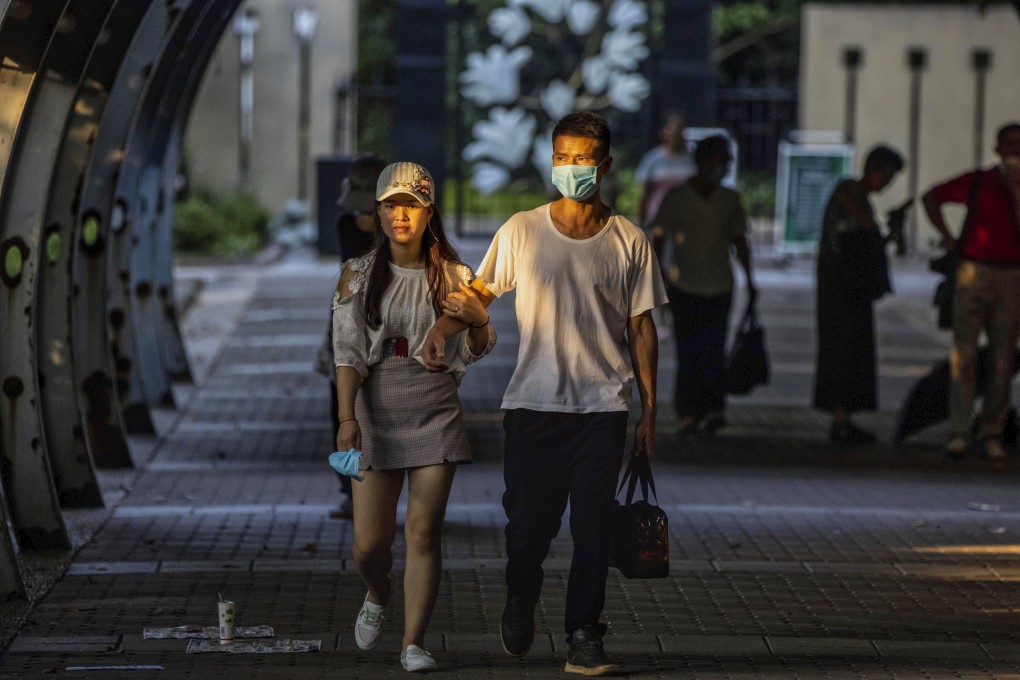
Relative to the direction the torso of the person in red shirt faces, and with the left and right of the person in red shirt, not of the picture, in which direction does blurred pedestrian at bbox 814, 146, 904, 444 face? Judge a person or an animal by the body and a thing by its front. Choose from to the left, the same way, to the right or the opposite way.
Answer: to the left

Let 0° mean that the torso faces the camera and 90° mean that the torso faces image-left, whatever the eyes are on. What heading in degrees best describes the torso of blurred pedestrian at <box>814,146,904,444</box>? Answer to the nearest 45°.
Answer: approximately 270°

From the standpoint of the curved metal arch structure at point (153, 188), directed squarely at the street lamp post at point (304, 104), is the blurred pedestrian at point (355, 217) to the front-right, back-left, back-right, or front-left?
back-right

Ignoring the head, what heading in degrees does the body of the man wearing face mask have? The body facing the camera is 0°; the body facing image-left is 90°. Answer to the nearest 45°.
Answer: approximately 0°

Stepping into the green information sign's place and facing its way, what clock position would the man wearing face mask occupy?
The man wearing face mask is roughly at 12 o'clock from the green information sign.

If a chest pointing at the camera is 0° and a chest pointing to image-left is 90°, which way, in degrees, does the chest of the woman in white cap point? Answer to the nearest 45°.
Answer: approximately 0°

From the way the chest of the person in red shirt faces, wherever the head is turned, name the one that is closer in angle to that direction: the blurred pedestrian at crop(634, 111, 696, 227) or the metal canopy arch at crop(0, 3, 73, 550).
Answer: the metal canopy arch

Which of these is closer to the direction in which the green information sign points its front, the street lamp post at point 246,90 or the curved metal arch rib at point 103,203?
the curved metal arch rib
